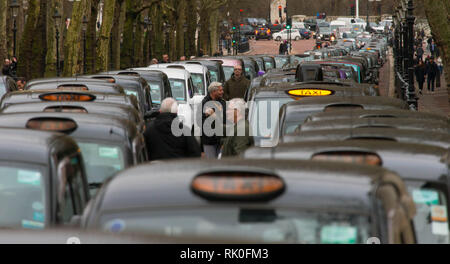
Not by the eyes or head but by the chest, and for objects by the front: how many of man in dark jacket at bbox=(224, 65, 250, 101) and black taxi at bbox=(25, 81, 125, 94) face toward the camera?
2

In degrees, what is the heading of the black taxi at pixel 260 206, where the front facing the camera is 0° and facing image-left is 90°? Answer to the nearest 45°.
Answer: approximately 0°

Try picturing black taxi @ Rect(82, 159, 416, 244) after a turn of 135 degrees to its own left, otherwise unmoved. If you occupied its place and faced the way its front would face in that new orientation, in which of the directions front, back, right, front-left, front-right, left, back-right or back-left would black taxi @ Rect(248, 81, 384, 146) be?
front-left

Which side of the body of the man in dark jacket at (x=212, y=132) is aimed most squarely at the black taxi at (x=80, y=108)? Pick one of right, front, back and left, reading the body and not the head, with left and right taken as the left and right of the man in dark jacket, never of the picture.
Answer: right

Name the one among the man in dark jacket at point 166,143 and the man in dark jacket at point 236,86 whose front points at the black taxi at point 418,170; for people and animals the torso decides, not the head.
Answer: the man in dark jacket at point 236,86

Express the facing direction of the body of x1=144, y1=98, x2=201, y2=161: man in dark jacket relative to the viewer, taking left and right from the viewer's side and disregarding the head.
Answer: facing away from the viewer and to the right of the viewer

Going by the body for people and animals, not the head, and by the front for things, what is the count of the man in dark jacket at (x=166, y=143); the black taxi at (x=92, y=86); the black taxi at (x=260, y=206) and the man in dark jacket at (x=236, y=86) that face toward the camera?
3
